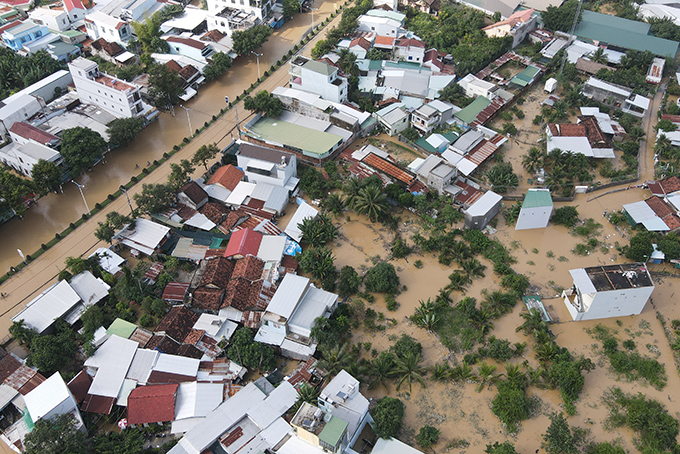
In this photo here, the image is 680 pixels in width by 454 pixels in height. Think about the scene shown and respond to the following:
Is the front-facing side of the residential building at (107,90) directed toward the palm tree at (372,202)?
yes

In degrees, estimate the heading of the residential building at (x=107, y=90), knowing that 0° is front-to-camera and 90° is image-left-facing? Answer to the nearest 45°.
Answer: approximately 315°

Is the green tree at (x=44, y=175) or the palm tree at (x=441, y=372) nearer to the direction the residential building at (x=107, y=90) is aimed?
the palm tree

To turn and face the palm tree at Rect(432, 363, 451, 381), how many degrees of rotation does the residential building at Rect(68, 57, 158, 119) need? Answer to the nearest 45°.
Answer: approximately 45° to its right

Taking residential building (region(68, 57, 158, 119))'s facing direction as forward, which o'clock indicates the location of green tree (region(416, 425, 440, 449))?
The green tree is roughly at 1 o'clock from the residential building.

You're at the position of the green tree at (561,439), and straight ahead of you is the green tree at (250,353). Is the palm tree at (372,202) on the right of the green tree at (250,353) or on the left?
right

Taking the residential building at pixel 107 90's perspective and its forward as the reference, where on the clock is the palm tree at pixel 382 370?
The palm tree is roughly at 1 o'clock from the residential building.

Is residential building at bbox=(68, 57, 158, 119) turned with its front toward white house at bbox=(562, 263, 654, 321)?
yes

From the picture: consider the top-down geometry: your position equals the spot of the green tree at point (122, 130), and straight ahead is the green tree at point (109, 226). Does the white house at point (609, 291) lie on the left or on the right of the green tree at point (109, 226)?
left

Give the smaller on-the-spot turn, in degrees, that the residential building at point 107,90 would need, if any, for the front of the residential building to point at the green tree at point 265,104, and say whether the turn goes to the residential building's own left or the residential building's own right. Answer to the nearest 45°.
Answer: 0° — it already faces it
